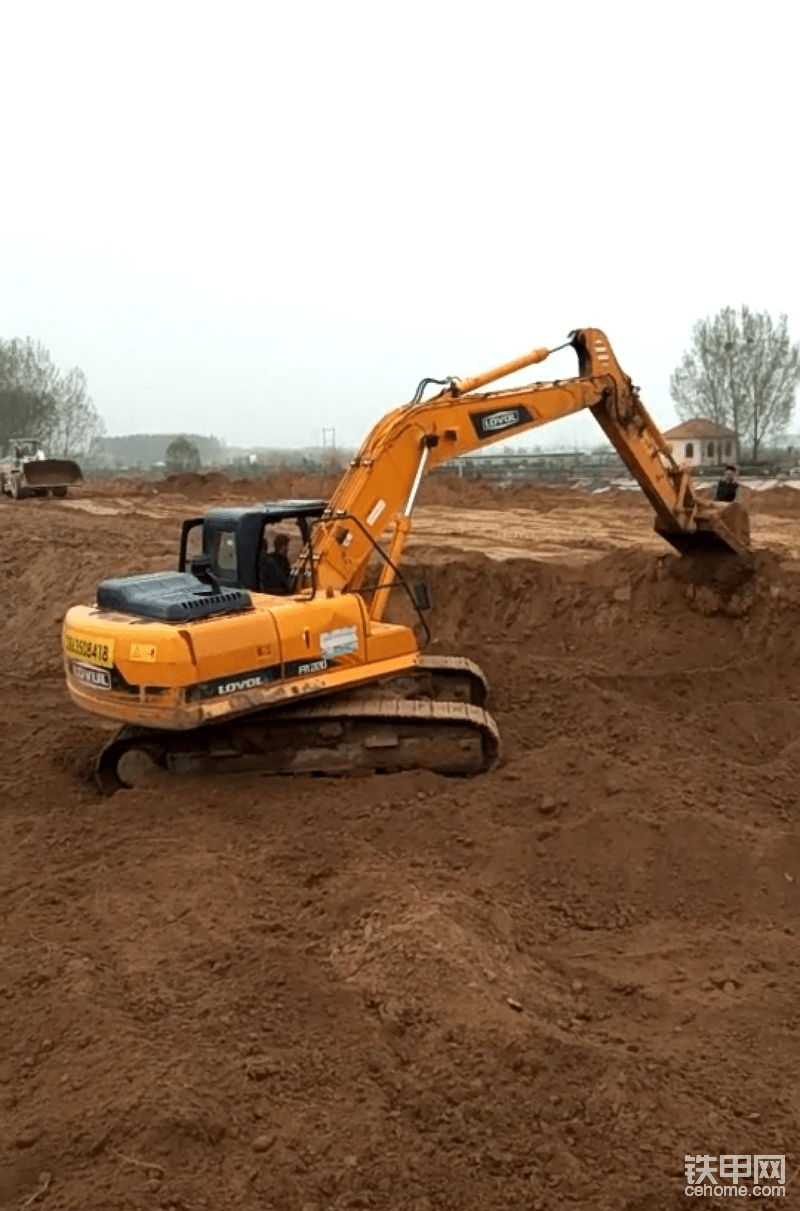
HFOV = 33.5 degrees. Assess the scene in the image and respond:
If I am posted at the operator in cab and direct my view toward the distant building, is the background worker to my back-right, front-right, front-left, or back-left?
front-right

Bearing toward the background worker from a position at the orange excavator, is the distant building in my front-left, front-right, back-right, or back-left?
front-left

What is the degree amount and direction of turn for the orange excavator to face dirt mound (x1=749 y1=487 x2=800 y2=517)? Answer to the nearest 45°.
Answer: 0° — it already faces it

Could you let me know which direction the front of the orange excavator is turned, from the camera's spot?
facing away from the viewer and to the right of the viewer

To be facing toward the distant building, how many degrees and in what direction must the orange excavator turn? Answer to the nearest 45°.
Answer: approximately 45° to its left

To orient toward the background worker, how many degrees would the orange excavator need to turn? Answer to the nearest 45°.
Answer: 0° — it already faces them
